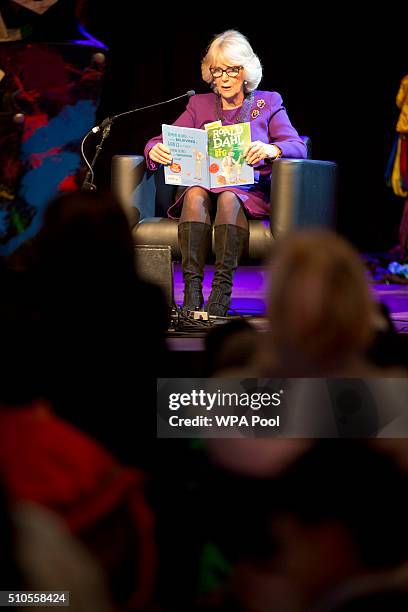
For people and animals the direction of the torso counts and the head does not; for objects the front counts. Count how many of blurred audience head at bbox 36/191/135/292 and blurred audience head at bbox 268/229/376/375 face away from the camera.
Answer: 2

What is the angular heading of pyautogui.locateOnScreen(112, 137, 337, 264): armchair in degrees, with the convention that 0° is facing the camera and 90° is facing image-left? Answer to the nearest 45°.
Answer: approximately 45°

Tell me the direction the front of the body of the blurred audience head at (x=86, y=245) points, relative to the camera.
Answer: away from the camera

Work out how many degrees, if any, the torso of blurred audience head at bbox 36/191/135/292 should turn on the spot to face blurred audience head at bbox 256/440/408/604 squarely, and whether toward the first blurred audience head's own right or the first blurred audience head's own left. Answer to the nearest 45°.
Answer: approximately 135° to the first blurred audience head's own right

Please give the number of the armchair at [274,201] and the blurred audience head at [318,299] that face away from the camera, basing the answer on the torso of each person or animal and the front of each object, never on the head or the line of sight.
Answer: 1

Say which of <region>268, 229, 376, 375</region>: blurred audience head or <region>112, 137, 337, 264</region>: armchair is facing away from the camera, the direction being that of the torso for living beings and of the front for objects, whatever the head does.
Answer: the blurred audience head

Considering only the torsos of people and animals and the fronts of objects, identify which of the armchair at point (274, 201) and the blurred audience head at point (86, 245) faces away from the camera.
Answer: the blurred audience head

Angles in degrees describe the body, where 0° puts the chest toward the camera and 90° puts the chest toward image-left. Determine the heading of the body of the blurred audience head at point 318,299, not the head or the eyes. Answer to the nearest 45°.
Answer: approximately 180°

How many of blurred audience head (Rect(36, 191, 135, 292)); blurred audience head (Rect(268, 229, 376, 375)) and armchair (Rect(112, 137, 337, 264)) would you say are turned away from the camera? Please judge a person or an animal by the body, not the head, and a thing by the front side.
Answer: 2
